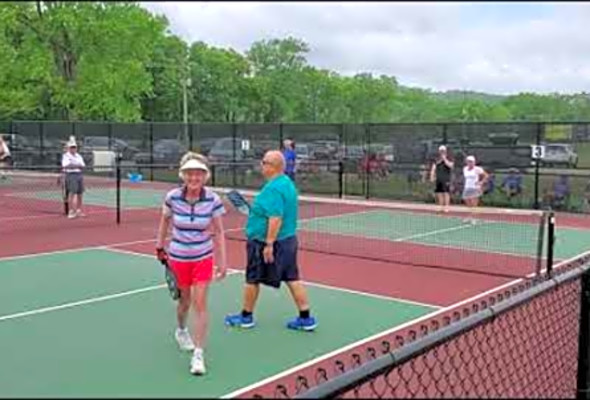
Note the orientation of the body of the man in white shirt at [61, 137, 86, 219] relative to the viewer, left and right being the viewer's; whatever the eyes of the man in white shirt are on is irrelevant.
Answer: facing the viewer
